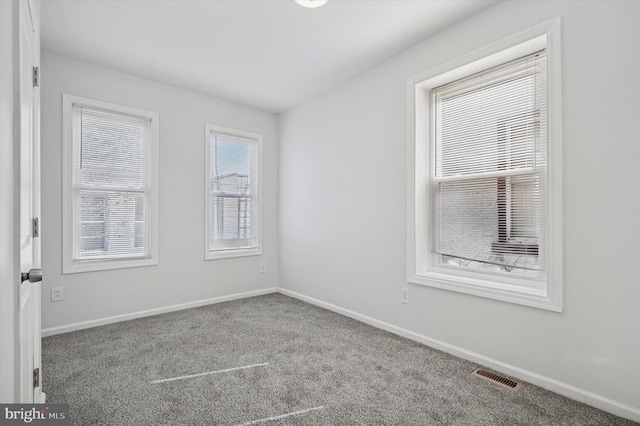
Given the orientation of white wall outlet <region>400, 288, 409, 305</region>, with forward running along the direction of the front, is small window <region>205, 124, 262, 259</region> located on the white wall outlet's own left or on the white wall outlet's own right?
on the white wall outlet's own right

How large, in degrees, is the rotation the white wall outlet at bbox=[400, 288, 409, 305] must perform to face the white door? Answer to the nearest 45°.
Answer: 0° — it already faces it

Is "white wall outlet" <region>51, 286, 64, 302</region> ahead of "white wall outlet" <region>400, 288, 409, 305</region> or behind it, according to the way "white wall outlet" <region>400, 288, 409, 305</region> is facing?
ahead

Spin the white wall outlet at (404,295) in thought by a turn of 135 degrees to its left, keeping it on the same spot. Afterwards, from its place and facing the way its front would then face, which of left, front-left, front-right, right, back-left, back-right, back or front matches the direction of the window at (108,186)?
back

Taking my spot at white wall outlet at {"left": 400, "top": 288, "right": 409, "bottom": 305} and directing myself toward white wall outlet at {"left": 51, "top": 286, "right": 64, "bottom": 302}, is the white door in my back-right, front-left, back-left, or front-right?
front-left

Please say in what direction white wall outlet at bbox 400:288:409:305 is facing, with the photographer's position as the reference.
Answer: facing the viewer and to the left of the viewer

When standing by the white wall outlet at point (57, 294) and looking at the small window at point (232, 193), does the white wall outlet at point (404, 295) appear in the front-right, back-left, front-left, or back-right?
front-right
